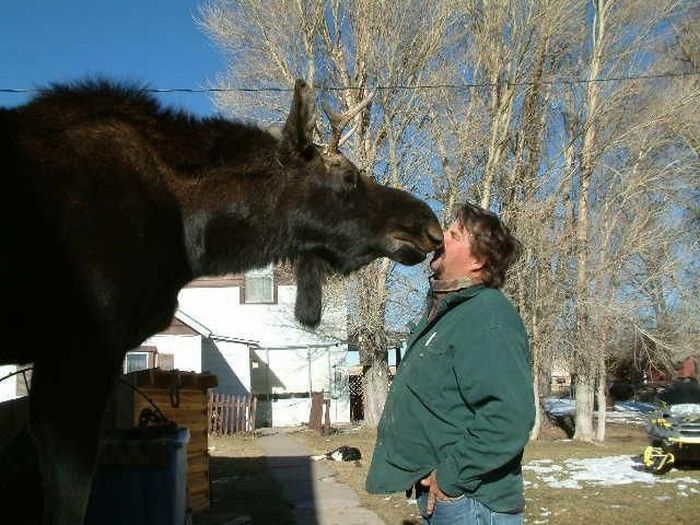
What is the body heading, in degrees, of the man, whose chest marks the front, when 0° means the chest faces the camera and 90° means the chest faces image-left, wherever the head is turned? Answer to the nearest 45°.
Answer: approximately 90°

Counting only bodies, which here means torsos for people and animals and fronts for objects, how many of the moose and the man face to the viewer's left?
1

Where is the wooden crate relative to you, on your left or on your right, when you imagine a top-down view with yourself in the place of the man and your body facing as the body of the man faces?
on your right

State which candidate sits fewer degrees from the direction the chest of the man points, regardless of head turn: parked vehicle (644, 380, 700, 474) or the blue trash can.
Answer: the blue trash can

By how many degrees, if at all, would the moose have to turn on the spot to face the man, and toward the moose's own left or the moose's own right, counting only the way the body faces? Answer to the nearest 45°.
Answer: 0° — it already faces them

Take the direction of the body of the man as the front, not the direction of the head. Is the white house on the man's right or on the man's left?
on the man's right

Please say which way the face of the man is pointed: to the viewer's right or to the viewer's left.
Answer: to the viewer's left

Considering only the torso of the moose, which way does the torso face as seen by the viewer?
to the viewer's right

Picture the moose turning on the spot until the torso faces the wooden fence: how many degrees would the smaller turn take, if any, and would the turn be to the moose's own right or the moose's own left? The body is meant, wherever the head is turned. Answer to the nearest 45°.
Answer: approximately 90° to the moose's own left

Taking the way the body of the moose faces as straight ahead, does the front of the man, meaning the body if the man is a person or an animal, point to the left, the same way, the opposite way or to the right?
the opposite way
